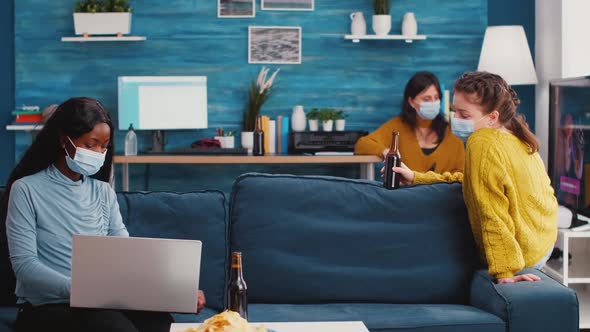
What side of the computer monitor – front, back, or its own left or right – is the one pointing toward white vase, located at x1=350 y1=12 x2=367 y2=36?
left

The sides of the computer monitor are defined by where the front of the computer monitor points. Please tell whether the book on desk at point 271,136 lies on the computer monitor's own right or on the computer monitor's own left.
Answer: on the computer monitor's own left

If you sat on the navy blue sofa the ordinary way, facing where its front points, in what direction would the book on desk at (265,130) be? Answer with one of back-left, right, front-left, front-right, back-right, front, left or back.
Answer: back

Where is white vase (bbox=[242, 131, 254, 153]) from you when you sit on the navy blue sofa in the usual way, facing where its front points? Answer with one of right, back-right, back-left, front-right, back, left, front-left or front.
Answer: back

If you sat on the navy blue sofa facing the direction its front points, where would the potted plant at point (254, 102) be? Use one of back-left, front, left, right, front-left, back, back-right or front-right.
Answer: back

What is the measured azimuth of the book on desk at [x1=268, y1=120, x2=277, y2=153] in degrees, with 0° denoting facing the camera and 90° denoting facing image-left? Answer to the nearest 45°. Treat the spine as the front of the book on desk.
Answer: approximately 0°

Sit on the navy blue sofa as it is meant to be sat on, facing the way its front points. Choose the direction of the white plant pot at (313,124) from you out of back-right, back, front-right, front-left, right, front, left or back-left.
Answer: back

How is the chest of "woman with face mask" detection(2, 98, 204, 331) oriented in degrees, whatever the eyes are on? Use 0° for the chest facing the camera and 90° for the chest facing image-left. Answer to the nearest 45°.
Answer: approximately 315°
